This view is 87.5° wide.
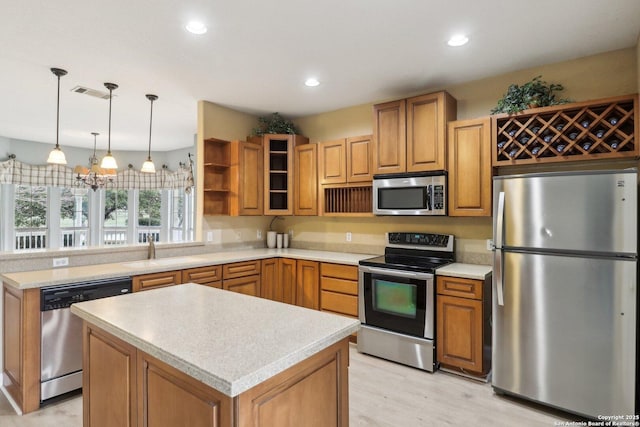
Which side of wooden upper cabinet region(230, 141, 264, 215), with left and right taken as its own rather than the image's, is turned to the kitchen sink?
right

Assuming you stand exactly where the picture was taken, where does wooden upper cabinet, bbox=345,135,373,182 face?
facing the viewer and to the left of the viewer

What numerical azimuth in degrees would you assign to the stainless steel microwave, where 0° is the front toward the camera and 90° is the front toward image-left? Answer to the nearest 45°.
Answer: approximately 0°

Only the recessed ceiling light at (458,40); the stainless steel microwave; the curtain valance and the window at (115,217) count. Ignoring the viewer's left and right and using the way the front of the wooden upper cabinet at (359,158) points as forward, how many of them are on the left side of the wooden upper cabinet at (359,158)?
2

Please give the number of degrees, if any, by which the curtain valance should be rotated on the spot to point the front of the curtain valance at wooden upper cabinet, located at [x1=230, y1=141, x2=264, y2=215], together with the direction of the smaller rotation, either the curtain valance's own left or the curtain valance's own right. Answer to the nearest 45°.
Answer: approximately 45° to the curtain valance's own left

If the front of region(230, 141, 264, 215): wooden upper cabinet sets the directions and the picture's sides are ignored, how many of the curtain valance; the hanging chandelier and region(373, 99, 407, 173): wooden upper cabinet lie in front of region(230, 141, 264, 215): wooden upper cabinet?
1

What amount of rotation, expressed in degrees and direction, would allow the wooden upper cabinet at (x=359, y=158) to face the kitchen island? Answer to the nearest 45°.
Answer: approximately 45° to its left

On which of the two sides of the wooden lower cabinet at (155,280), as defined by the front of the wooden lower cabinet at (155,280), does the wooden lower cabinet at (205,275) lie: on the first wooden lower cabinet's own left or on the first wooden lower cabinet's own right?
on the first wooden lower cabinet's own left

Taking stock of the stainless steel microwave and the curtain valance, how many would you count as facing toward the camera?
2

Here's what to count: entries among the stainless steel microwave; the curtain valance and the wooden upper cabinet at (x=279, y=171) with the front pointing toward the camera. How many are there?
3

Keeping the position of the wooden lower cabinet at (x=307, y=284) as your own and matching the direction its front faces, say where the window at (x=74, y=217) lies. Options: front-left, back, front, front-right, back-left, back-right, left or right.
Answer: right

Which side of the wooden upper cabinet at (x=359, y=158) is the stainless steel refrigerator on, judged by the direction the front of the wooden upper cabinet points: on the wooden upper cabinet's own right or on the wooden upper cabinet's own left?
on the wooden upper cabinet's own left

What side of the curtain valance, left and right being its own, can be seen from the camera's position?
front
